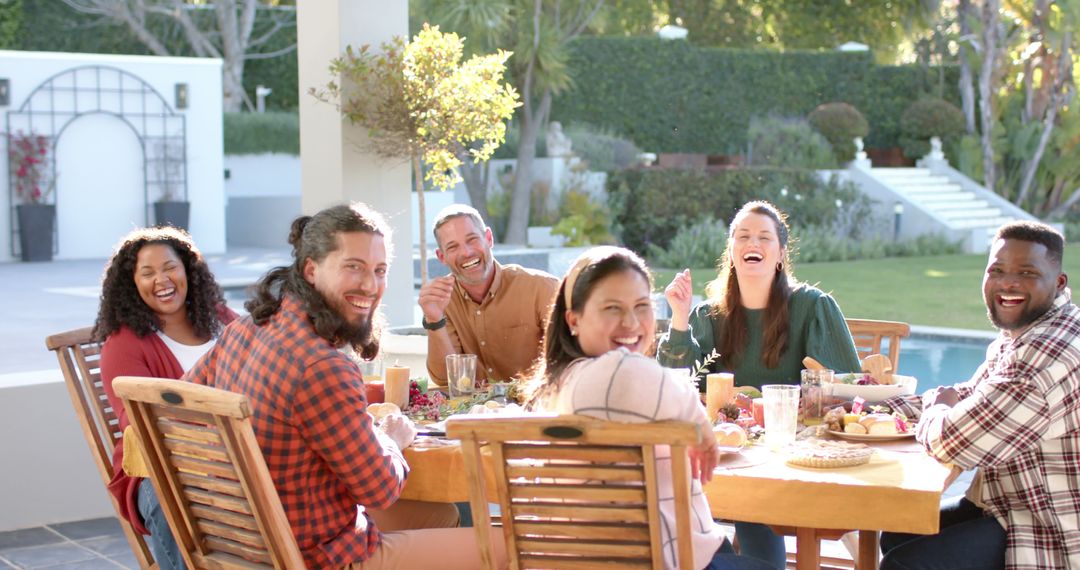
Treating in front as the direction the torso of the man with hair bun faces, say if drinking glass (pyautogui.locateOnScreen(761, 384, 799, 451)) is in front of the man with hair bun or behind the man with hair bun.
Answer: in front

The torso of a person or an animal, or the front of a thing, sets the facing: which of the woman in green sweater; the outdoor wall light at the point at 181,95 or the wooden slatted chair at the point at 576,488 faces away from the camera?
the wooden slatted chair

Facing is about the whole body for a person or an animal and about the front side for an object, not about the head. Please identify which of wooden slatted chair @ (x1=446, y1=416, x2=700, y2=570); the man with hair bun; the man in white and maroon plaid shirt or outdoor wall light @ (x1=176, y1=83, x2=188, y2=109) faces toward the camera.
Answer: the outdoor wall light

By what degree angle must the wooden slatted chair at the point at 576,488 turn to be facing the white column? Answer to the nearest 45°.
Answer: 0° — it already faces it

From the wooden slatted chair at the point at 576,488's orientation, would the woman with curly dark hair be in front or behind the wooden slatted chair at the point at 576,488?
in front

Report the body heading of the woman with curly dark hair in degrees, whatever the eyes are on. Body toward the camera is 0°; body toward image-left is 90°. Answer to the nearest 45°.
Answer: approximately 315°

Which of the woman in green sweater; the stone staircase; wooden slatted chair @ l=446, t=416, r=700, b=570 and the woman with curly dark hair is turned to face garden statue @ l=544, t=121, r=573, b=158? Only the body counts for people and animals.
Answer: the wooden slatted chair

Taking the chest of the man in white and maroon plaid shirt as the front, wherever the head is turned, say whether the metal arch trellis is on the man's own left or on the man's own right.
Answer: on the man's own right

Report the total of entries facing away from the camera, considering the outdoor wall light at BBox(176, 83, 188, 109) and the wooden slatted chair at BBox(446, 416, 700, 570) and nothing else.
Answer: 1

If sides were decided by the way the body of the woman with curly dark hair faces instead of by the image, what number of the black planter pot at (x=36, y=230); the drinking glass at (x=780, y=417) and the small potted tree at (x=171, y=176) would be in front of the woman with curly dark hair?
1
